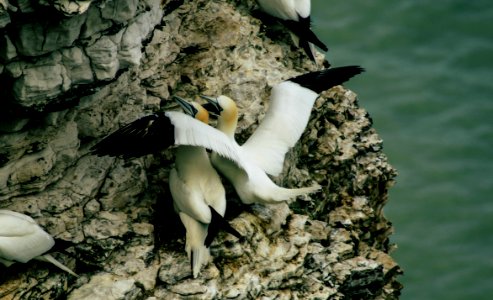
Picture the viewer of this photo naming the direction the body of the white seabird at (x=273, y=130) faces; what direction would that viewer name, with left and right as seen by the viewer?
facing to the left of the viewer

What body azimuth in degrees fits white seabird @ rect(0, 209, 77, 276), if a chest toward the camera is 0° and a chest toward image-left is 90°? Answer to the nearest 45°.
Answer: approximately 90°
